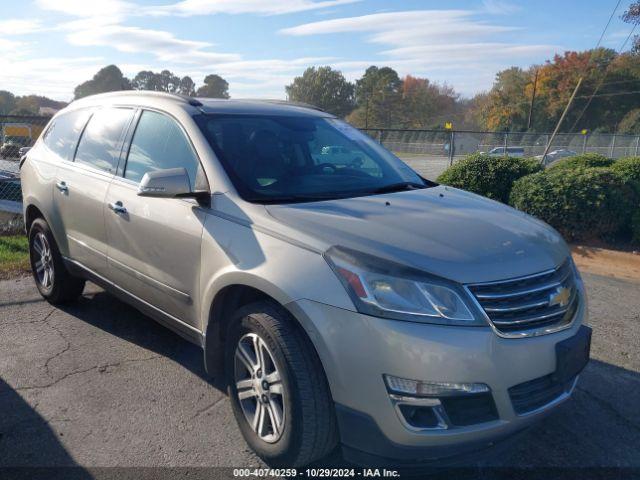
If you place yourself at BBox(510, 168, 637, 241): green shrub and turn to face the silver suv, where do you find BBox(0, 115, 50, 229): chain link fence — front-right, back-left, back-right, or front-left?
front-right

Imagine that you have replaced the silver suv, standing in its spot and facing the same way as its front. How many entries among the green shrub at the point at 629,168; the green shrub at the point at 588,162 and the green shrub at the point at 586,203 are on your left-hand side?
3

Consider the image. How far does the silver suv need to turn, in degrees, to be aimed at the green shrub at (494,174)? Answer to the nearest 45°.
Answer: approximately 90° to its left

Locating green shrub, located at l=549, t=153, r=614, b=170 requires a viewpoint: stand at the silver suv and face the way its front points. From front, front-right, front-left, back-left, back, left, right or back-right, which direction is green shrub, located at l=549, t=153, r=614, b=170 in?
left

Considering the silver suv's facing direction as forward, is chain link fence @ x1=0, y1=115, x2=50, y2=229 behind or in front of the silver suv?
behind

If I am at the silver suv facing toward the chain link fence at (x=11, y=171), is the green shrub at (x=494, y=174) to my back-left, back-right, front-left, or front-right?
front-right

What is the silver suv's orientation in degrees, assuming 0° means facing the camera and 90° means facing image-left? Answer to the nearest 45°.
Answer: approximately 315°

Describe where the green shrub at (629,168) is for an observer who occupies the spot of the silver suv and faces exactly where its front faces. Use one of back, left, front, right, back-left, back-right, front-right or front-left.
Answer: left

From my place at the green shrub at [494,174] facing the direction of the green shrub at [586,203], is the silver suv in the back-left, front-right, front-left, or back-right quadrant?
front-right

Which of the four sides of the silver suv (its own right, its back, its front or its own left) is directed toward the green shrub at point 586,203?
left
